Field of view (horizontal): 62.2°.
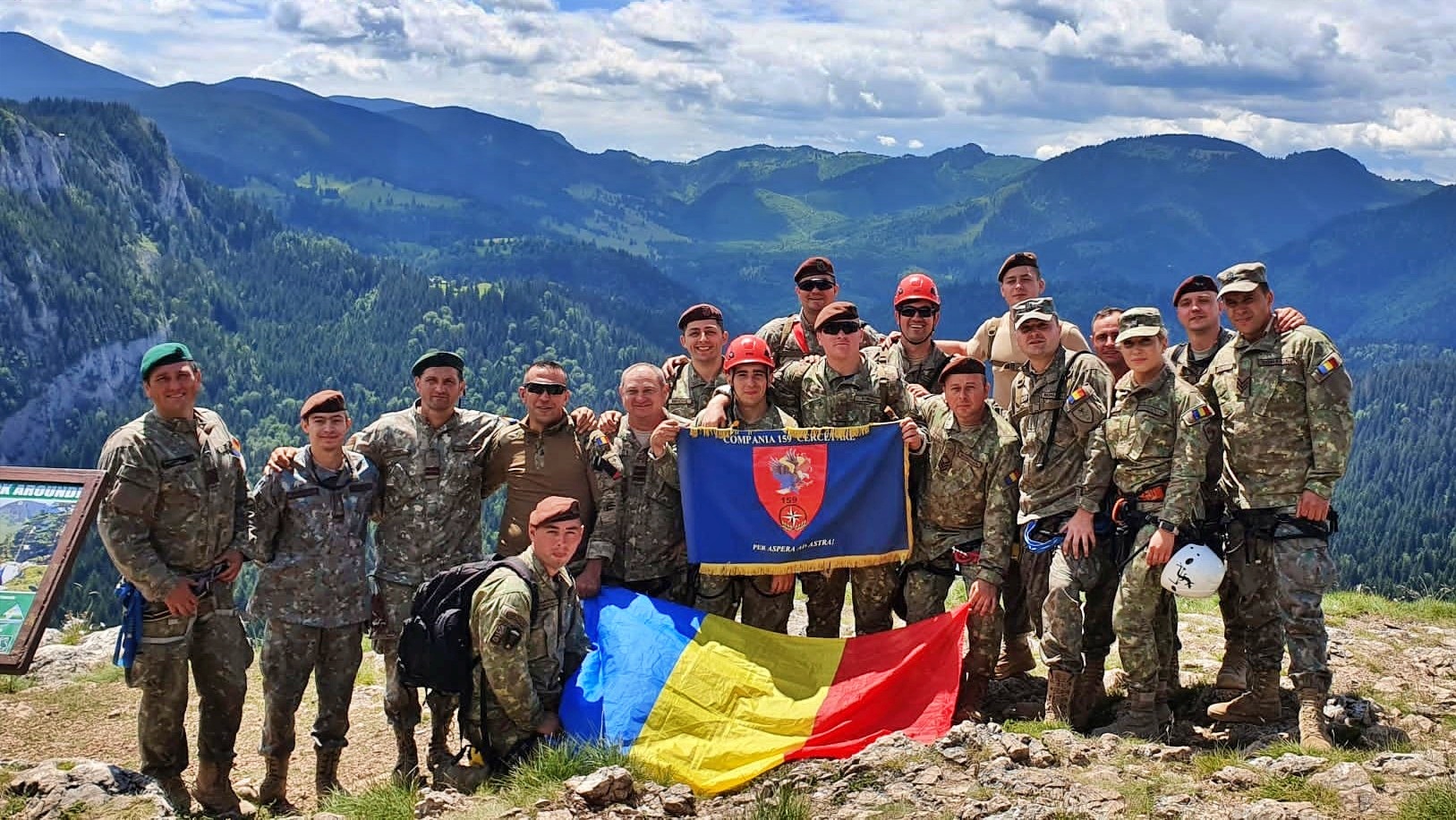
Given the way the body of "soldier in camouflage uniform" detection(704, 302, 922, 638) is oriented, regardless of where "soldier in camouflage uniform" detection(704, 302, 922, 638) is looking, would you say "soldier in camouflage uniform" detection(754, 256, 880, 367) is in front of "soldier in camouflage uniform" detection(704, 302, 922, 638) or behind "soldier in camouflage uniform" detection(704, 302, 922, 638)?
behind

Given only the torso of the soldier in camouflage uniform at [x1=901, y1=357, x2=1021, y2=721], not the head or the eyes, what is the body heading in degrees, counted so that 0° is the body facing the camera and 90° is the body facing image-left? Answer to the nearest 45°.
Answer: approximately 0°

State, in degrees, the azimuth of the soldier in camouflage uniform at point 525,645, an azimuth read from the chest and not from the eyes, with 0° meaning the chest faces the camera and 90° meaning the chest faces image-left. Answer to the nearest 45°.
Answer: approximately 315°

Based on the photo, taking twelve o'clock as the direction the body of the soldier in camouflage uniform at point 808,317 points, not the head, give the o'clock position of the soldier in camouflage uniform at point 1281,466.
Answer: the soldier in camouflage uniform at point 1281,466 is roughly at 10 o'clock from the soldier in camouflage uniform at point 808,317.

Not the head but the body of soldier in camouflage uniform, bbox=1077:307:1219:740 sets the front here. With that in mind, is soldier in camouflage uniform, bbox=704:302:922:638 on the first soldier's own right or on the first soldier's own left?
on the first soldier's own right

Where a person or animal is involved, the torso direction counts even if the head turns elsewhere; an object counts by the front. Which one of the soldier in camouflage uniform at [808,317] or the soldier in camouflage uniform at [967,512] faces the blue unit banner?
the soldier in camouflage uniform at [808,317]

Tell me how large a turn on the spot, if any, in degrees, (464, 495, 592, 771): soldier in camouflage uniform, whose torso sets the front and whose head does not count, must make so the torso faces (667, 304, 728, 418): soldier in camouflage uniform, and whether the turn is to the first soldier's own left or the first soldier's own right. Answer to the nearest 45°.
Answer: approximately 90° to the first soldier's own left

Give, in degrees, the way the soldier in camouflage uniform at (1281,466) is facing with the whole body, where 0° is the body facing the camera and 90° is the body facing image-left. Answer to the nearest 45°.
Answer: approximately 45°
